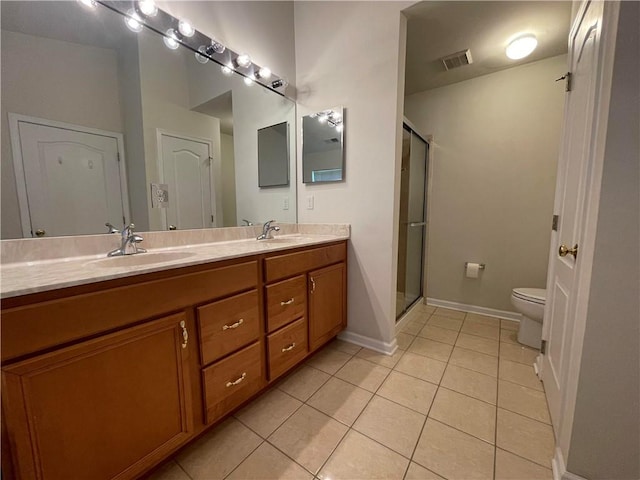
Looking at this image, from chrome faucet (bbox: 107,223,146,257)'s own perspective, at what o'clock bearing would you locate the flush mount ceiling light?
The flush mount ceiling light is roughly at 11 o'clock from the chrome faucet.

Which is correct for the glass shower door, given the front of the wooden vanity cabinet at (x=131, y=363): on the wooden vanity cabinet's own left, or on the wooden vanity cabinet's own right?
on the wooden vanity cabinet's own left

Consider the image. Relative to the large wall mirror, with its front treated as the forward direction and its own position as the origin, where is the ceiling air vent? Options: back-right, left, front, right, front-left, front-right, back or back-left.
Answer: front-left

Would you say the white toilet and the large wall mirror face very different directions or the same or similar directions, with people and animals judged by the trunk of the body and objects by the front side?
very different directions

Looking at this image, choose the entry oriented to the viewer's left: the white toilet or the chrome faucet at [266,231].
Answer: the white toilet

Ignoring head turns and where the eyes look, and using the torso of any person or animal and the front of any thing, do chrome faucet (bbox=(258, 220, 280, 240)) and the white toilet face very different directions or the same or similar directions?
very different directions

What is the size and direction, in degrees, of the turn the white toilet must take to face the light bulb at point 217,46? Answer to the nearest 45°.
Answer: approximately 45° to its left

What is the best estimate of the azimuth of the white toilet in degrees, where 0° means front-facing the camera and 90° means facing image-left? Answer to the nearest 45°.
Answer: approximately 90°

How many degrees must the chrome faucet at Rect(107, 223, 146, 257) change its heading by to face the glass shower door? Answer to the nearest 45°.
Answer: approximately 45° to its left

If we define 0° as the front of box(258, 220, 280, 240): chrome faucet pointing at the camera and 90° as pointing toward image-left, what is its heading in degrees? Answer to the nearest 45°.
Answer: approximately 315°
